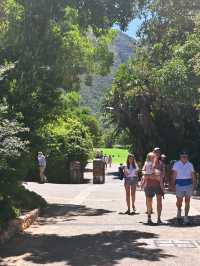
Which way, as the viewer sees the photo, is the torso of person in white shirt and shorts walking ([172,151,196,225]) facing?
toward the camera

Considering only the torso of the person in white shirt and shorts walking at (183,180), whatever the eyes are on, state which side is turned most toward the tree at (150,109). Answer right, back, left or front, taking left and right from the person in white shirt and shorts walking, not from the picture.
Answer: back

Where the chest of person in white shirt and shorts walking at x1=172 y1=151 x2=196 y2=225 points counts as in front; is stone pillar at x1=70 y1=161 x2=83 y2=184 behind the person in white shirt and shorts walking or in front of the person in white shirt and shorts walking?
behind

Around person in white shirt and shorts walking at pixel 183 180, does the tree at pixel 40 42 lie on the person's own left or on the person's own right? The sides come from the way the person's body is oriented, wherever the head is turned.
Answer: on the person's own right

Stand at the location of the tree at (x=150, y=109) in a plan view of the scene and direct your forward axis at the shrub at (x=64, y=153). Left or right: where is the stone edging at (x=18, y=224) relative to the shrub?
left

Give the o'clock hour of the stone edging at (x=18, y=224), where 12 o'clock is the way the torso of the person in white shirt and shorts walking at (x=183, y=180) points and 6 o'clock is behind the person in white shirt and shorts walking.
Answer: The stone edging is roughly at 2 o'clock from the person in white shirt and shorts walking.
